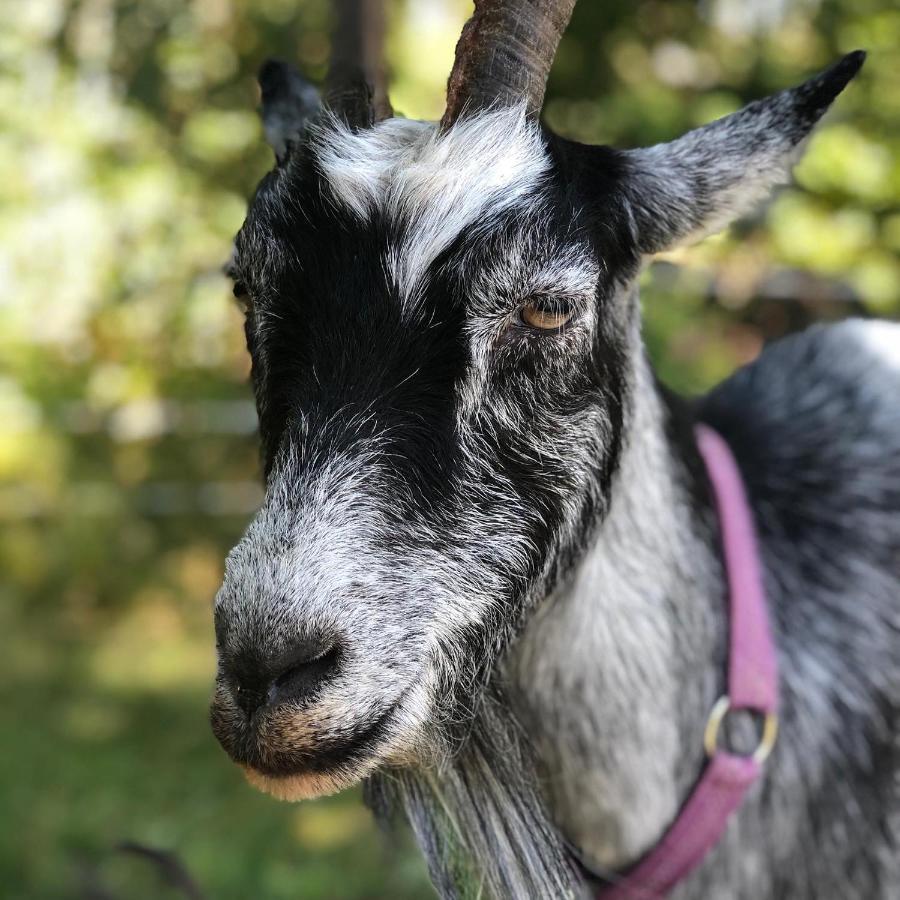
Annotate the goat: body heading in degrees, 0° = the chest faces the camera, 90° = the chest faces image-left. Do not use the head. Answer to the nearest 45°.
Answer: approximately 45°
